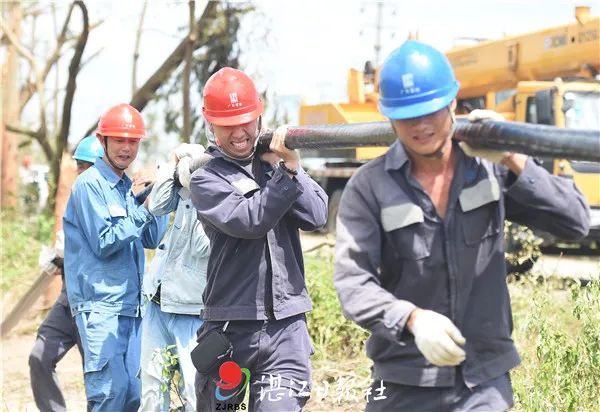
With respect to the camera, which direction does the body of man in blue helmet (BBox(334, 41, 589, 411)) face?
toward the camera

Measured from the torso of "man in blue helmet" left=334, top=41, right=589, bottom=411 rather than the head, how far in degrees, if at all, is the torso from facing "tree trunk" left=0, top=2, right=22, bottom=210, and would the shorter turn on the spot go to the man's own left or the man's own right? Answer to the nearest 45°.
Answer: approximately 135° to the man's own right

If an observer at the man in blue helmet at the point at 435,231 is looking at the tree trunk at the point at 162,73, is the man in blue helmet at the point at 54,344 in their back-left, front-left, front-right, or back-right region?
front-left

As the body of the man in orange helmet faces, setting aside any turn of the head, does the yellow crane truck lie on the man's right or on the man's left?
on the man's left

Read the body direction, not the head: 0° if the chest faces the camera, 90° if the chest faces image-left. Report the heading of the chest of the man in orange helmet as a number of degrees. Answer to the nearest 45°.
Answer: approximately 315°

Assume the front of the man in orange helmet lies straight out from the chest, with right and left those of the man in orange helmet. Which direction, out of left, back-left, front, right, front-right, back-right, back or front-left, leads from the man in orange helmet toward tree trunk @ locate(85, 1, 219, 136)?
back-left

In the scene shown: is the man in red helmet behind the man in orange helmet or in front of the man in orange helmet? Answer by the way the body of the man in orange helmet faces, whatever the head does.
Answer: in front

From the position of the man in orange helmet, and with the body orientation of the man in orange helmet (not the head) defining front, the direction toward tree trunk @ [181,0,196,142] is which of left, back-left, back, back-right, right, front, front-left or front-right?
back-left

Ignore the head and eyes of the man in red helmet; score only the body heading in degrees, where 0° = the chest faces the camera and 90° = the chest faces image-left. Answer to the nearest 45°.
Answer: approximately 0°

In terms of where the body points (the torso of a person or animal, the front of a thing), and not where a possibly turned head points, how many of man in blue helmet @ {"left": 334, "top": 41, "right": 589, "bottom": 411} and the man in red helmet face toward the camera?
2
